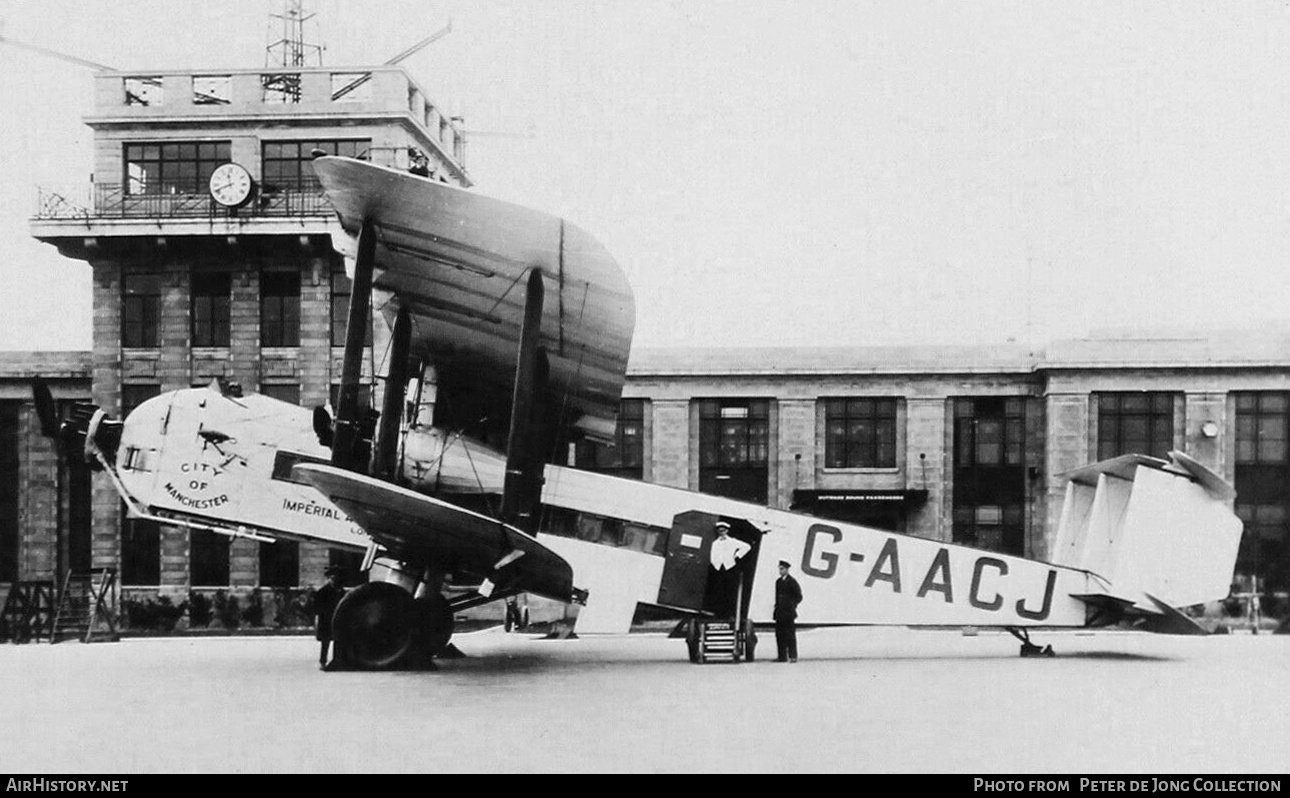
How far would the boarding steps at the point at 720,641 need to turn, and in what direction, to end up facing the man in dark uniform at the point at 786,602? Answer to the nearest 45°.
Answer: approximately 90° to its left

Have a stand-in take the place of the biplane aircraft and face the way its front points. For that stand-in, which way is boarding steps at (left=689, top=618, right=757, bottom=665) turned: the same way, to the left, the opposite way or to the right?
to the left

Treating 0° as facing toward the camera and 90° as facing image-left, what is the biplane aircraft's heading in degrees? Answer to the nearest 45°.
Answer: approximately 90°

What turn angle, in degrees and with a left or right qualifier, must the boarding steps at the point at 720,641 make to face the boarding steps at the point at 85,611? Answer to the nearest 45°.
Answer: approximately 135° to its right

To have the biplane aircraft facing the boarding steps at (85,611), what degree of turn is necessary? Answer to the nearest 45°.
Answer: approximately 45° to its right

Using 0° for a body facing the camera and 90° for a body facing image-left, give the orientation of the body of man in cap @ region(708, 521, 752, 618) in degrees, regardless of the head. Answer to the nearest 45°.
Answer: approximately 0°

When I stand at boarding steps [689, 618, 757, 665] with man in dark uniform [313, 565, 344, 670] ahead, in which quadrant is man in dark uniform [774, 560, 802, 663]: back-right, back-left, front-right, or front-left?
back-left

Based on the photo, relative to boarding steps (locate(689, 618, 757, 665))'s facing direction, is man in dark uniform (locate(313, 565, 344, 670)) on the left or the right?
on its right

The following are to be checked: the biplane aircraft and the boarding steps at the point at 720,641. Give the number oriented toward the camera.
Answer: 1

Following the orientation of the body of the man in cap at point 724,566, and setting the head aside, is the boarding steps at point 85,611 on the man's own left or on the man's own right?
on the man's own right
